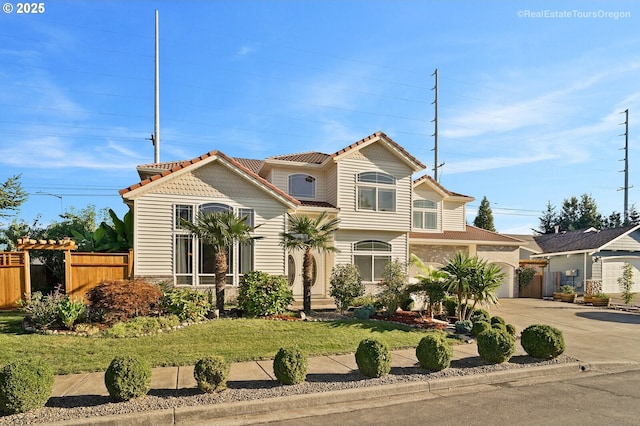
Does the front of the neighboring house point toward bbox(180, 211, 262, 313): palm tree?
no

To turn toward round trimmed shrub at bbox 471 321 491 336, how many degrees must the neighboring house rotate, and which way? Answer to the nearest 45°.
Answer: approximately 45° to its right

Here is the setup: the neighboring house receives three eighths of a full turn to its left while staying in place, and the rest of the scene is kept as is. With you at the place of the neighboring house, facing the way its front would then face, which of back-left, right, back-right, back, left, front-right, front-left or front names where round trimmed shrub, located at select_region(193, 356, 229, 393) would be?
back

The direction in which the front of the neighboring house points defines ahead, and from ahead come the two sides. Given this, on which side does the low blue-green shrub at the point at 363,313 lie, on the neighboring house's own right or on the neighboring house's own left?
on the neighboring house's own right

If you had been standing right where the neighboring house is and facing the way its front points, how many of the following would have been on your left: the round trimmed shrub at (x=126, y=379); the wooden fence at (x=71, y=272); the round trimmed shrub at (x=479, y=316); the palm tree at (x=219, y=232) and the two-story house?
0

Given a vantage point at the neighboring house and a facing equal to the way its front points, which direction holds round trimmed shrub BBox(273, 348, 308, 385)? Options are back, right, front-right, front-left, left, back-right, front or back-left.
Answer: front-right

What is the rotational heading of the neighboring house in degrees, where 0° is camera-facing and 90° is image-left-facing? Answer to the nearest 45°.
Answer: approximately 315°

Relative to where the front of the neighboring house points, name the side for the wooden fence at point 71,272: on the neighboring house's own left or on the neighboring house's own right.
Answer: on the neighboring house's own right

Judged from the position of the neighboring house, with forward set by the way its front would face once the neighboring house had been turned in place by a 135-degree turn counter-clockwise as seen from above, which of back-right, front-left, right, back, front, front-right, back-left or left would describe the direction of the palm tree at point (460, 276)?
back

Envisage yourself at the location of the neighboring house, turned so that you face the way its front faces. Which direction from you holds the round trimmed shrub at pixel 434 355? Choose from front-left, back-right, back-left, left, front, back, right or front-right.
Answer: front-right

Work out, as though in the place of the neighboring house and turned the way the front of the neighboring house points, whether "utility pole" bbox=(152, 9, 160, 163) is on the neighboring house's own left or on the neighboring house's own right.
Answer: on the neighboring house's own right

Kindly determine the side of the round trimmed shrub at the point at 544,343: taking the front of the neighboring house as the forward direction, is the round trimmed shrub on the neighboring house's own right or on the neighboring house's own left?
on the neighboring house's own right

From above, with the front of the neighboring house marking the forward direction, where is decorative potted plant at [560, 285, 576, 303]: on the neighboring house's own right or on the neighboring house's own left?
on the neighboring house's own right

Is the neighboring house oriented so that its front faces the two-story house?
no

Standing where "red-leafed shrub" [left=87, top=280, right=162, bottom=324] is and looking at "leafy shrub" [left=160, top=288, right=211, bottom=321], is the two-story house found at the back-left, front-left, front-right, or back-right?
front-left

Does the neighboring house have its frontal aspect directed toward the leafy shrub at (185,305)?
no
